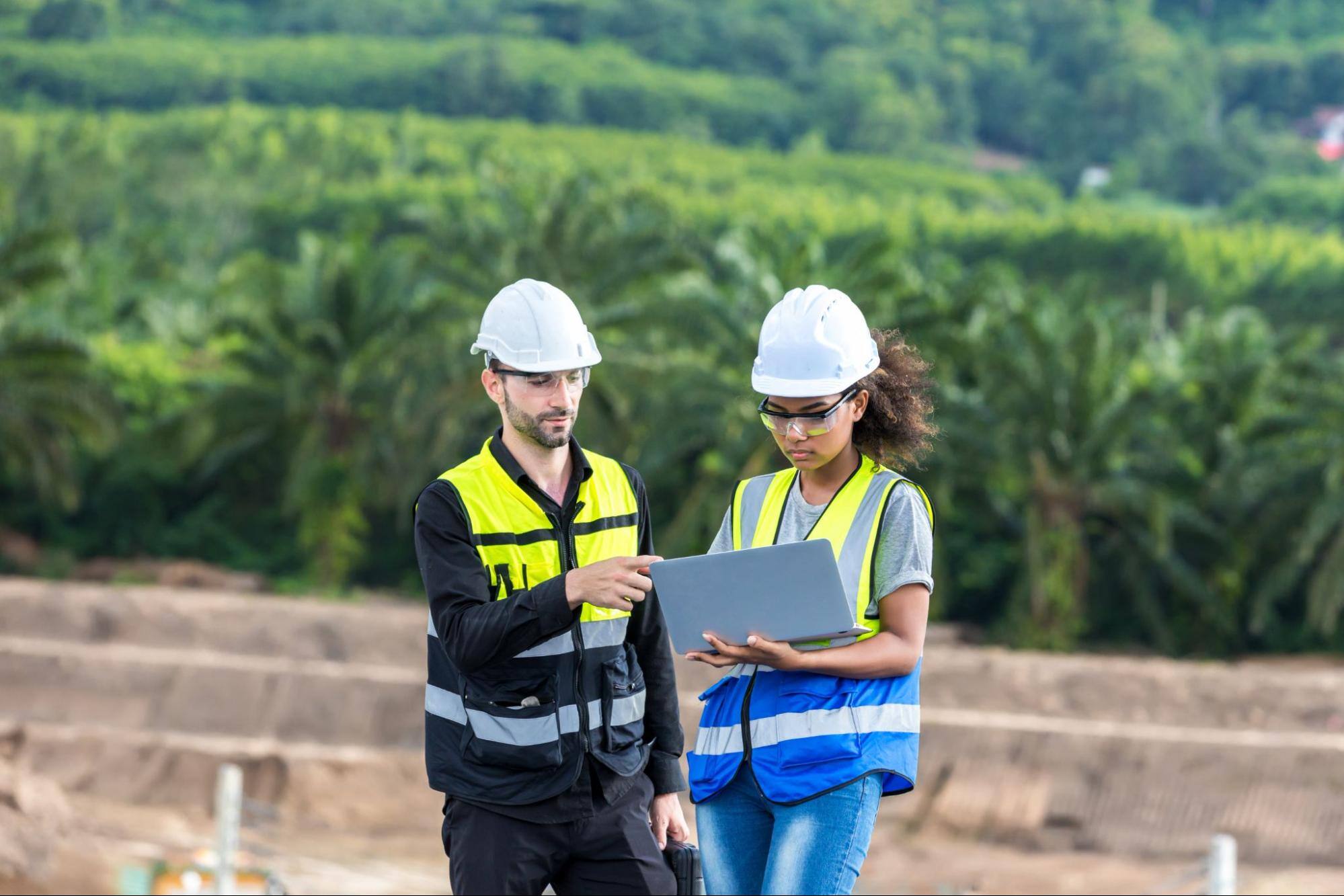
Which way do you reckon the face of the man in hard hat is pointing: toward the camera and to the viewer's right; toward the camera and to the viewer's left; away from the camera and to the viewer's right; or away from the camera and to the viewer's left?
toward the camera and to the viewer's right

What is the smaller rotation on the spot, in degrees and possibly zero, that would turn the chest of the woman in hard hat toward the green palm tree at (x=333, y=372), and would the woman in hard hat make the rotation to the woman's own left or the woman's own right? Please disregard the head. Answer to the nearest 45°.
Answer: approximately 135° to the woman's own right

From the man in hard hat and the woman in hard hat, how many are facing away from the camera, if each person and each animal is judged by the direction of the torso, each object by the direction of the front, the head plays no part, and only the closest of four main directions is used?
0

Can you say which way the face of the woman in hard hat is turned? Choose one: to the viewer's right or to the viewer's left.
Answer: to the viewer's left

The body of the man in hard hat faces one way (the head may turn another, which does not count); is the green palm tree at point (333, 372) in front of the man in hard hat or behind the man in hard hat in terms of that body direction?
behind

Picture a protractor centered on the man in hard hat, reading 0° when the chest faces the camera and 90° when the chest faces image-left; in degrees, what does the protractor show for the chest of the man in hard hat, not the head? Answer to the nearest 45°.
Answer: approximately 315°

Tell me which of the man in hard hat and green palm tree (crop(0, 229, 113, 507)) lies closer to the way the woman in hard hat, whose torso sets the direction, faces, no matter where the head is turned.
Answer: the man in hard hat

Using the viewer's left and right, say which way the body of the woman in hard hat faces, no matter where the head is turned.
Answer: facing the viewer and to the left of the viewer

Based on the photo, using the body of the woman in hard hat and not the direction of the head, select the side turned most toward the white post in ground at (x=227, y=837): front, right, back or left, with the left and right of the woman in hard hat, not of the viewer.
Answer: right

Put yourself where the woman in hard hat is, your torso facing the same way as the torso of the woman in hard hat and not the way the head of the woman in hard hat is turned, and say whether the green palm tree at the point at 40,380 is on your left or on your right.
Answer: on your right

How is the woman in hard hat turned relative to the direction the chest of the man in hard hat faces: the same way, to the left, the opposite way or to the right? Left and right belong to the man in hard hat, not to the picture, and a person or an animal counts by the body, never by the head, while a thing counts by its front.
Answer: to the right

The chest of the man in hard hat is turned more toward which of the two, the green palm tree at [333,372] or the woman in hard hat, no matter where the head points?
the woman in hard hat
